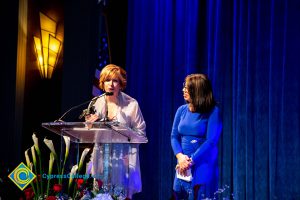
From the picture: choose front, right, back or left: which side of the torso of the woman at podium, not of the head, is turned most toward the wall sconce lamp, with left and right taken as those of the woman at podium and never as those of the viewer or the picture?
right

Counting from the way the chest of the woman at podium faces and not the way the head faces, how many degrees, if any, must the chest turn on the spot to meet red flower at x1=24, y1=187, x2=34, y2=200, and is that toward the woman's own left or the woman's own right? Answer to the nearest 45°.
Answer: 0° — they already face it

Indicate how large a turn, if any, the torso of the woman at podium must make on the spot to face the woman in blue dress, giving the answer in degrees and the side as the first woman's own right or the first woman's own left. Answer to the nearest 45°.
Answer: approximately 135° to the first woman's own left

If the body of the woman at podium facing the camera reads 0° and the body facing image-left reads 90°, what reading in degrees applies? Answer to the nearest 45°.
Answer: approximately 45°

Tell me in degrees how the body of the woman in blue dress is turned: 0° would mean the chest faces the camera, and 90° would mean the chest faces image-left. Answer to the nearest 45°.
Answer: approximately 45°

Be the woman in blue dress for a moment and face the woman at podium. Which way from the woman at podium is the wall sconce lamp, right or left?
right

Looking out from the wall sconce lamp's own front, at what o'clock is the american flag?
The american flag is roughly at 10 o'clock from the wall sconce lamp.

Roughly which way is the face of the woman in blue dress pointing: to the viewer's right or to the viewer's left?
to the viewer's left

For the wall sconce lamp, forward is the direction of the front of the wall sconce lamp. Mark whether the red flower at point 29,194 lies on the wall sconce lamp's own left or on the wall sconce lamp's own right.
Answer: on the wall sconce lamp's own right
